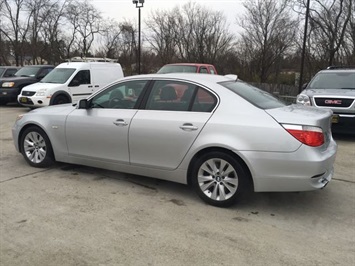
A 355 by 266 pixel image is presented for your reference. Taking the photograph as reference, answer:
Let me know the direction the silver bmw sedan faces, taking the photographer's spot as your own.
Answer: facing away from the viewer and to the left of the viewer

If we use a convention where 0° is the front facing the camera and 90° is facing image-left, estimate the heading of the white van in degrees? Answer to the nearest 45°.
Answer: approximately 45°

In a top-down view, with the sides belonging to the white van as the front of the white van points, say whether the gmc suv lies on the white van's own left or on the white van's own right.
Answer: on the white van's own left

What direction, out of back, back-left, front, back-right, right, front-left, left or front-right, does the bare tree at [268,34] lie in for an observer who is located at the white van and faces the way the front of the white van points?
back

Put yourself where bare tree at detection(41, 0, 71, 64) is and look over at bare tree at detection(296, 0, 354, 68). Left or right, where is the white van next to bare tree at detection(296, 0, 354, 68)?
right

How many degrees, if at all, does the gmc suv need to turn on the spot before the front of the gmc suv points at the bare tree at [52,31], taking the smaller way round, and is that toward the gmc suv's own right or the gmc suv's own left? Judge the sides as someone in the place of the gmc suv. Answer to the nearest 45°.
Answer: approximately 135° to the gmc suv's own right

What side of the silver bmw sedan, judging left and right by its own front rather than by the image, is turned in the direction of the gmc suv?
right

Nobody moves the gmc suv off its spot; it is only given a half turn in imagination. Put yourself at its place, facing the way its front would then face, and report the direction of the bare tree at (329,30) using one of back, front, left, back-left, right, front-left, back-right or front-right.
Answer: front

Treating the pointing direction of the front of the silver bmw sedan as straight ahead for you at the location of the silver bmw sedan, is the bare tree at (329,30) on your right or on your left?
on your right

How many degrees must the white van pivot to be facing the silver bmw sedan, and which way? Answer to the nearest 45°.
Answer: approximately 45° to its left

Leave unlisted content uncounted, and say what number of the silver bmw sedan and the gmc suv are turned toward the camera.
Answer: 1

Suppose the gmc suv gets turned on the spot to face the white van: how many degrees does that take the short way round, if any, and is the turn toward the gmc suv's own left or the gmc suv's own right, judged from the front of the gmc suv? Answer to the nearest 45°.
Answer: approximately 90° to the gmc suv's own right

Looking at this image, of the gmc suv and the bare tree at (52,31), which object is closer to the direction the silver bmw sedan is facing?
the bare tree

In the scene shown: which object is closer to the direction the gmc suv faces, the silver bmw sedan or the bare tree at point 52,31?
the silver bmw sedan
